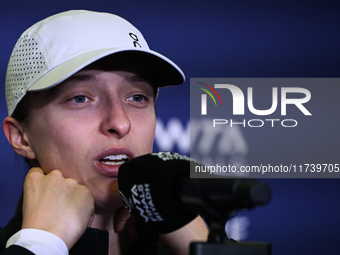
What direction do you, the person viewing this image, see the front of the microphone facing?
facing away from the viewer and to the left of the viewer

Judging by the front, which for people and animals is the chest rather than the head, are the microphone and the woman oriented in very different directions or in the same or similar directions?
very different directions

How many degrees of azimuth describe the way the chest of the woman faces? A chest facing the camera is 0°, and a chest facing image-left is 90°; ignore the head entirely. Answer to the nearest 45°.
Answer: approximately 315°

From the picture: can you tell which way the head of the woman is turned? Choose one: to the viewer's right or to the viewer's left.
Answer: to the viewer's right
